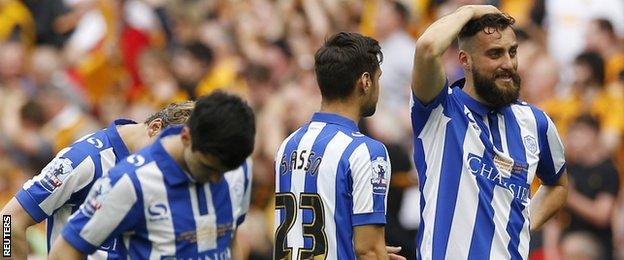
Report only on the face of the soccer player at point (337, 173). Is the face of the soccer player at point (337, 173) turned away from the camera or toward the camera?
away from the camera

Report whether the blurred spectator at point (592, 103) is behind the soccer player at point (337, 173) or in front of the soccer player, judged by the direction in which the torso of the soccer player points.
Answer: in front

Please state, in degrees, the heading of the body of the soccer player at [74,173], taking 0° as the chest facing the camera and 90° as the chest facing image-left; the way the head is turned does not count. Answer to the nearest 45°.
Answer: approximately 270°

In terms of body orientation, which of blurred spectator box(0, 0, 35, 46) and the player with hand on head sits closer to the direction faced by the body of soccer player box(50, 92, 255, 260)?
the player with hand on head

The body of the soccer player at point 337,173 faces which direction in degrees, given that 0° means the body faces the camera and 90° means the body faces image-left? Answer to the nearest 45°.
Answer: approximately 225°

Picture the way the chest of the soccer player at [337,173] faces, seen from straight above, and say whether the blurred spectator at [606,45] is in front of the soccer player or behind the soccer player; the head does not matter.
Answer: in front

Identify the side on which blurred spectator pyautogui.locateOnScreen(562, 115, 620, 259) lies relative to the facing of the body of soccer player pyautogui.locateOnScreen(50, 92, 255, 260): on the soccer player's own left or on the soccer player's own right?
on the soccer player's own left

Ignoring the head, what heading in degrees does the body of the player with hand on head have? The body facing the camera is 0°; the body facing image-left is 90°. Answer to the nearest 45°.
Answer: approximately 315°
